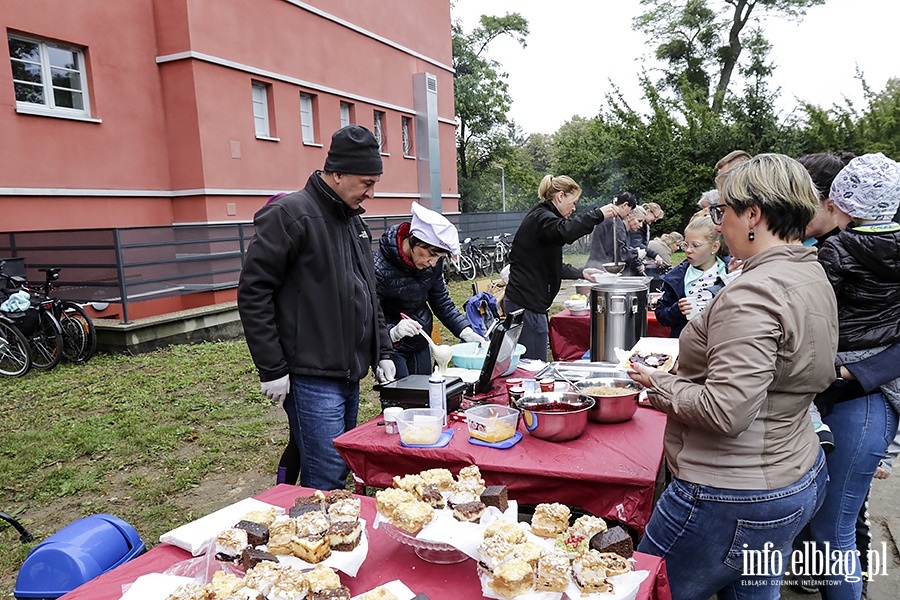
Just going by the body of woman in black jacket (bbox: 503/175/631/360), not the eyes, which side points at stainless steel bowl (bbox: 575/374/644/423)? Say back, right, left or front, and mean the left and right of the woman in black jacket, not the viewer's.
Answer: right

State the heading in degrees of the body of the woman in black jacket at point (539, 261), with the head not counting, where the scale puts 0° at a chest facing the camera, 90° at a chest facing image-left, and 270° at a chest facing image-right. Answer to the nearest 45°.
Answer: approximately 270°

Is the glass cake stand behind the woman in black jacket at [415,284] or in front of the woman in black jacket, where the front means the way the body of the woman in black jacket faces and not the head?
in front

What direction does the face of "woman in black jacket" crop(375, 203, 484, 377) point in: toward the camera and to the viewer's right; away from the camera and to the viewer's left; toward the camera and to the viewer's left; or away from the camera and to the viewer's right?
toward the camera and to the viewer's right

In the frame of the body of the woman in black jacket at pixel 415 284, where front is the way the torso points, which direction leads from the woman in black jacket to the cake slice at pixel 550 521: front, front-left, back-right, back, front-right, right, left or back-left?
front-right

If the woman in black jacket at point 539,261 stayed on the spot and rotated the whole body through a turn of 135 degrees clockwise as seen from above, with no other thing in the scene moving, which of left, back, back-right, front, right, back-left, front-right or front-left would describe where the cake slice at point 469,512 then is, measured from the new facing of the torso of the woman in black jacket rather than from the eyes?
front-left

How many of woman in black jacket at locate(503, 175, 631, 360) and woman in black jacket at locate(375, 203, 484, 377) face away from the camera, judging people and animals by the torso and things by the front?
0

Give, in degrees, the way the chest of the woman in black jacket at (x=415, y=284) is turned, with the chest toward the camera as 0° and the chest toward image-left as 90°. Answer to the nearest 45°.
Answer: approximately 315°

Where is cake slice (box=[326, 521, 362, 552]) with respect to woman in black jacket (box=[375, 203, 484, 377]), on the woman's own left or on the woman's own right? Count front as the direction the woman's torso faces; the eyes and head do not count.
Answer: on the woman's own right

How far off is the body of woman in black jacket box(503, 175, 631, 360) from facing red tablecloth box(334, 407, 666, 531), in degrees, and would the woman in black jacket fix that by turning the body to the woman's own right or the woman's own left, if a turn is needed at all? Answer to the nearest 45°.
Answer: approximately 90° to the woman's own right

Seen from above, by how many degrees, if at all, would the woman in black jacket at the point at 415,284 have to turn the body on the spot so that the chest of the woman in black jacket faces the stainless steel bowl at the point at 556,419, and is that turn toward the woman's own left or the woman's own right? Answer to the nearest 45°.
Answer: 0° — they already face it

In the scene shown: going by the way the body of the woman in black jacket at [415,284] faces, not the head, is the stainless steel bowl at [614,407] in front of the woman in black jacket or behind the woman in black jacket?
in front

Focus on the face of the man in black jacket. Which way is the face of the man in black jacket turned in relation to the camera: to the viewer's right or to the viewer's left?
to the viewer's right

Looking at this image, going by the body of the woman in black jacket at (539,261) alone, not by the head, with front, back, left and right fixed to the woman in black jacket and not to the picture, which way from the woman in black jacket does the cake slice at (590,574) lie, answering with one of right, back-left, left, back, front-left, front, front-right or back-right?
right

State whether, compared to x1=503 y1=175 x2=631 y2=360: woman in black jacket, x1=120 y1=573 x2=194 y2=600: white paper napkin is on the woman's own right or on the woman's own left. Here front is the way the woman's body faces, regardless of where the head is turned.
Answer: on the woman's own right

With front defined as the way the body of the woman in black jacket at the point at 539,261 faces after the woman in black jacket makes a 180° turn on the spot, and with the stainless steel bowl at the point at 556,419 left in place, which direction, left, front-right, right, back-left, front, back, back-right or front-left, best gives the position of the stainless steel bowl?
left

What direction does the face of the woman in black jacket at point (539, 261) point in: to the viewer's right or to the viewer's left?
to the viewer's right
